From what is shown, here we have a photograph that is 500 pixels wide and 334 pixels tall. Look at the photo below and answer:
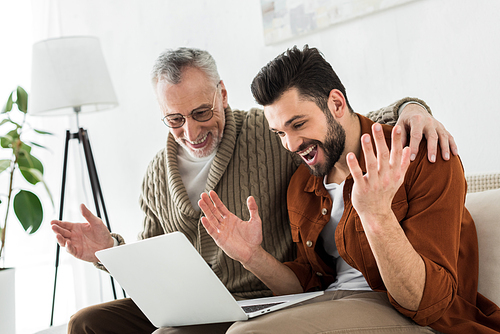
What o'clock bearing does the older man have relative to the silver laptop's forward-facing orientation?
The older man is roughly at 11 o'clock from the silver laptop.

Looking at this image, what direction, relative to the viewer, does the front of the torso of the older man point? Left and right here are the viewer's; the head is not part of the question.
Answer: facing the viewer and to the left of the viewer

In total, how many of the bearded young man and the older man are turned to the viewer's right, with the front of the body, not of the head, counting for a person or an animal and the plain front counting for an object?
0

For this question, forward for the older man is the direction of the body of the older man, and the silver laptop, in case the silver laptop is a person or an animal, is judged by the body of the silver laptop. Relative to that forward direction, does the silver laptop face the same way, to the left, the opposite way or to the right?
the opposite way

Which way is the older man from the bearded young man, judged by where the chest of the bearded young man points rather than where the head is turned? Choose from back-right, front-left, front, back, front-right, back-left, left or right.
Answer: right

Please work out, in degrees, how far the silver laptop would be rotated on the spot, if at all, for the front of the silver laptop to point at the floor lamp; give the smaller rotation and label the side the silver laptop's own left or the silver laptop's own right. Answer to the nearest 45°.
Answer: approximately 45° to the silver laptop's own left

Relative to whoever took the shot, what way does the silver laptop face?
facing away from the viewer and to the right of the viewer

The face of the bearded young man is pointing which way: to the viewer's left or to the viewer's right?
to the viewer's left

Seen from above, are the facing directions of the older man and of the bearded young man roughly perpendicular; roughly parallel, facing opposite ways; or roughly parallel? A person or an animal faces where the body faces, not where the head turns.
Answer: roughly parallel

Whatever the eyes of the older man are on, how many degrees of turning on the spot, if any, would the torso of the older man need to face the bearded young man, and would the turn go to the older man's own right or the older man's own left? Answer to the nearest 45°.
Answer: approximately 90° to the older man's own left
